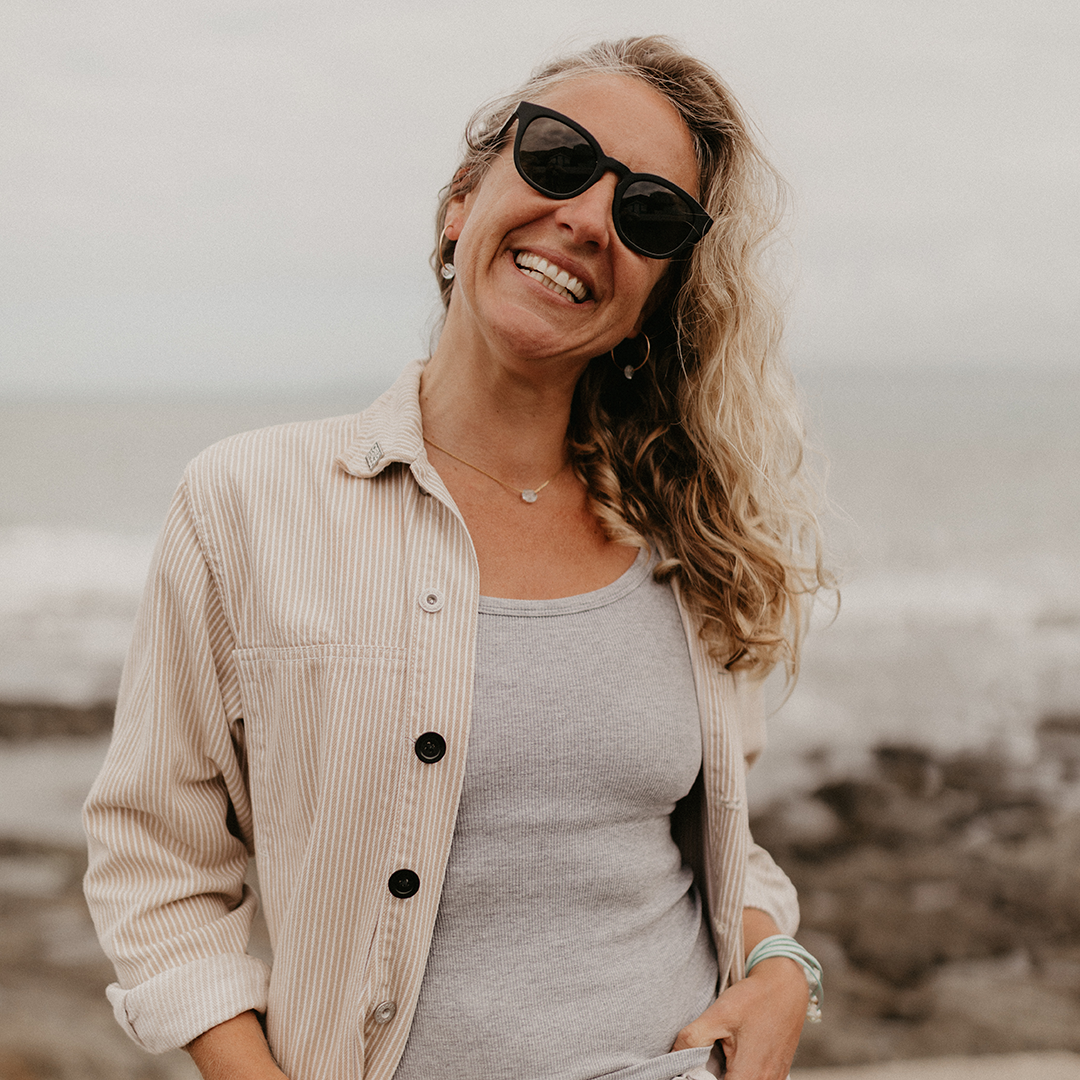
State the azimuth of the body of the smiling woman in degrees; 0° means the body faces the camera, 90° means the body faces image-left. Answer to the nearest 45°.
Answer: approximately 315°
